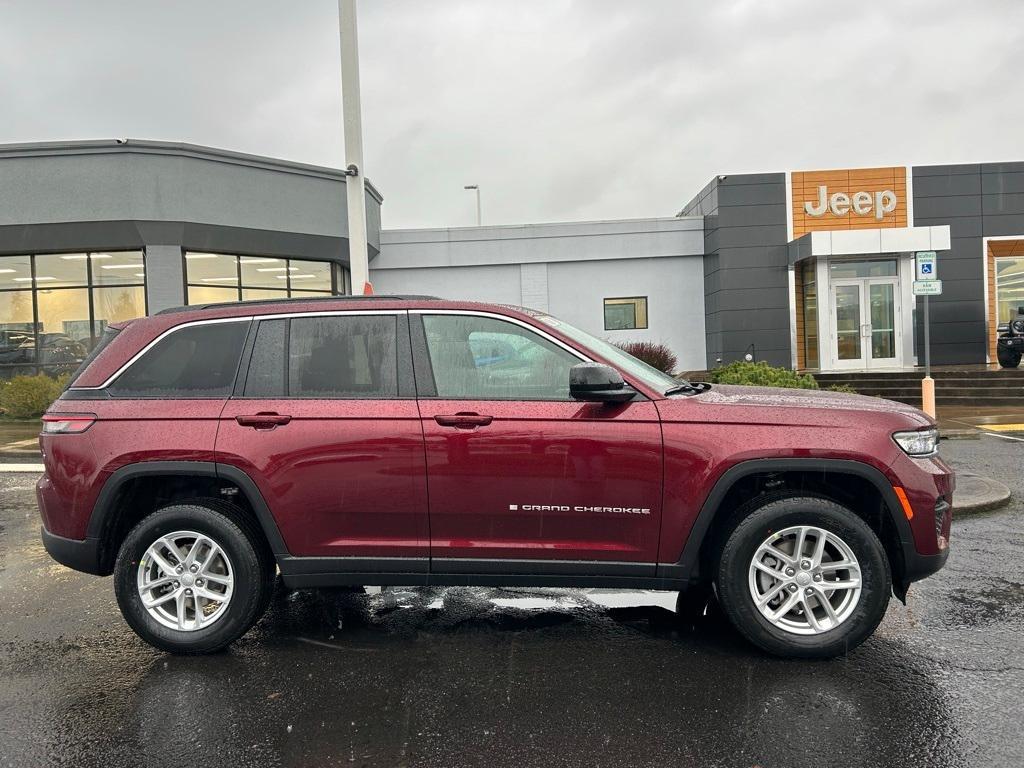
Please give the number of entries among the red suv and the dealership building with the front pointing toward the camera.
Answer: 1

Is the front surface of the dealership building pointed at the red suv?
yes

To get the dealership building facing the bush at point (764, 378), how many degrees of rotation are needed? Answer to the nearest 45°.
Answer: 0° — it already faces it

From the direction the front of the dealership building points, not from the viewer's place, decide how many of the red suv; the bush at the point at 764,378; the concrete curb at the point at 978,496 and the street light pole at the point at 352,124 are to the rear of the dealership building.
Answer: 0

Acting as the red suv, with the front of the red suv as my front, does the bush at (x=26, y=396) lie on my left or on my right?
on my left

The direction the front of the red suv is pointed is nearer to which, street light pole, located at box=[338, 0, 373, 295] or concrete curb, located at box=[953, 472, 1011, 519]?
the concrete curb

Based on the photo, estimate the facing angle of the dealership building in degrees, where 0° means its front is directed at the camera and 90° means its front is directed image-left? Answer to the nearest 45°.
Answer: approximately 0°

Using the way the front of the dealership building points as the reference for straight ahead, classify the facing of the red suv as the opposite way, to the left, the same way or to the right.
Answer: to the left

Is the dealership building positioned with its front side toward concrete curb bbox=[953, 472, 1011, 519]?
yes

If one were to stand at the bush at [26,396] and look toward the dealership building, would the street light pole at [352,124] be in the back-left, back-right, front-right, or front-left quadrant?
front-right

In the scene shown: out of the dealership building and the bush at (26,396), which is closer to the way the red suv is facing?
the dealership building

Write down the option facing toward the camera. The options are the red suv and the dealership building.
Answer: the dealership building

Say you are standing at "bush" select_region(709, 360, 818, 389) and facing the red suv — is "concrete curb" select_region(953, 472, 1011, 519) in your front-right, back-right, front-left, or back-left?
front-left

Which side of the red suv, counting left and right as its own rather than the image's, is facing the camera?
right

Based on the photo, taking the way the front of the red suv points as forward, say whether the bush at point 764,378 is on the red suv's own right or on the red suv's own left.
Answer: on the red suv's own left

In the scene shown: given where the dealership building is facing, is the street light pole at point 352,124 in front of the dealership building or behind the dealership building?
in front
